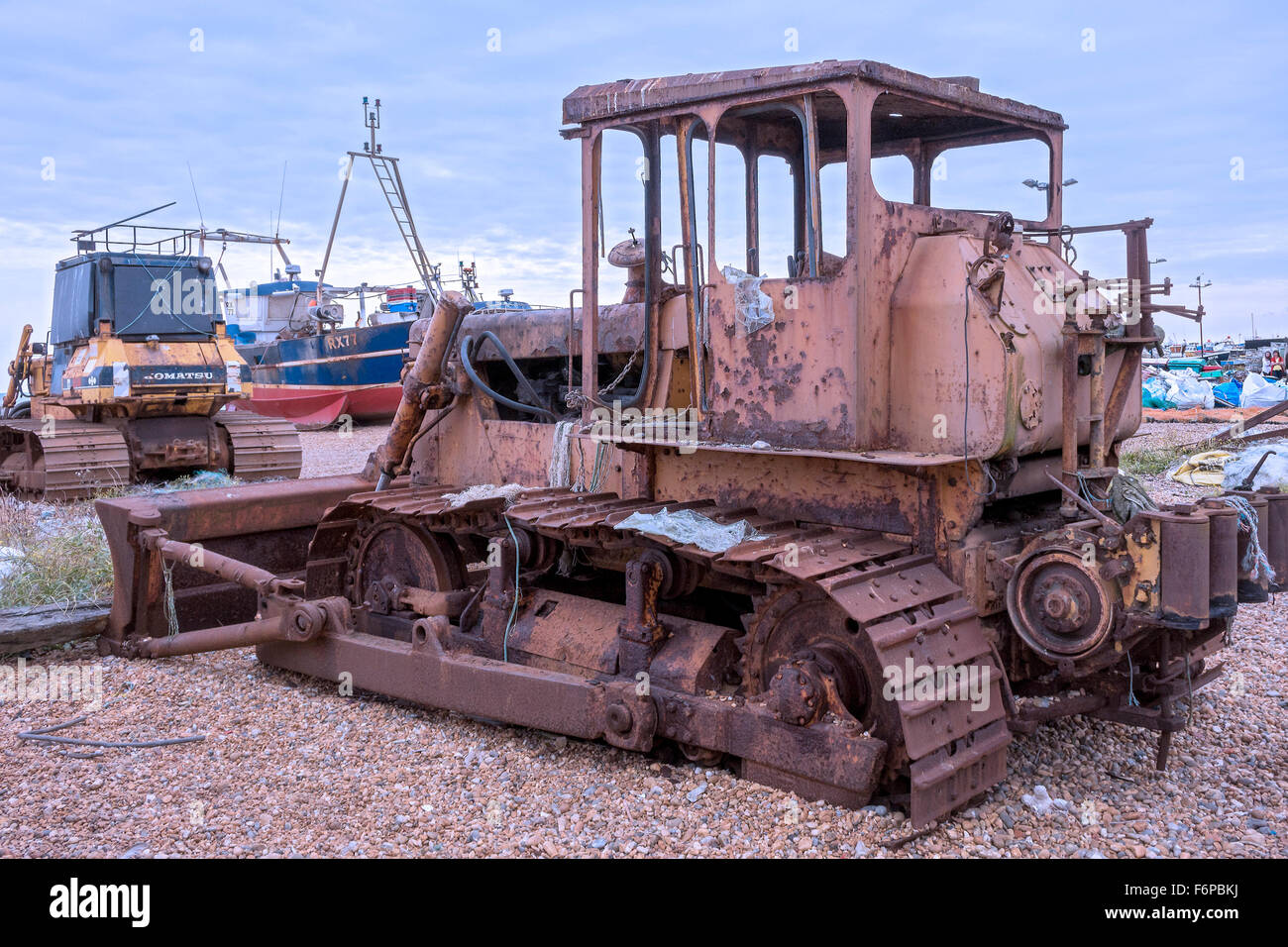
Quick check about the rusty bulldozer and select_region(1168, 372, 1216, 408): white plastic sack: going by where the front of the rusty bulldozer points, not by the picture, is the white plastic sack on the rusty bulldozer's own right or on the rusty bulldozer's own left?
on the rusty bulldozer's own right

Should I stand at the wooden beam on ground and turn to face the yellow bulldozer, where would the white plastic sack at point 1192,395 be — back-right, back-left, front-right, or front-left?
front-right

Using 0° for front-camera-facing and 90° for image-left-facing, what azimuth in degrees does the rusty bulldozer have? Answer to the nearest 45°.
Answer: approximately 135°

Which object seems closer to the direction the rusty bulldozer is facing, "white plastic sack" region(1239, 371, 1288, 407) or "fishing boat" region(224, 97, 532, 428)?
the fishing boat

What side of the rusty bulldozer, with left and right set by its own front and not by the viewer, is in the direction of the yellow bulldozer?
front

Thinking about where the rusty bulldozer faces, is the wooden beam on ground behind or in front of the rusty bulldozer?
in front

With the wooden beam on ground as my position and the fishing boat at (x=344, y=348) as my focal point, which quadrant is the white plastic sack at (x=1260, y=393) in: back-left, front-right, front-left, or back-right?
front-right

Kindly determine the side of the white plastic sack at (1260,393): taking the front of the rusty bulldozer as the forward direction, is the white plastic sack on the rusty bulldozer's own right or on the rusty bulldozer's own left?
on the rusty bulldozer's own right
